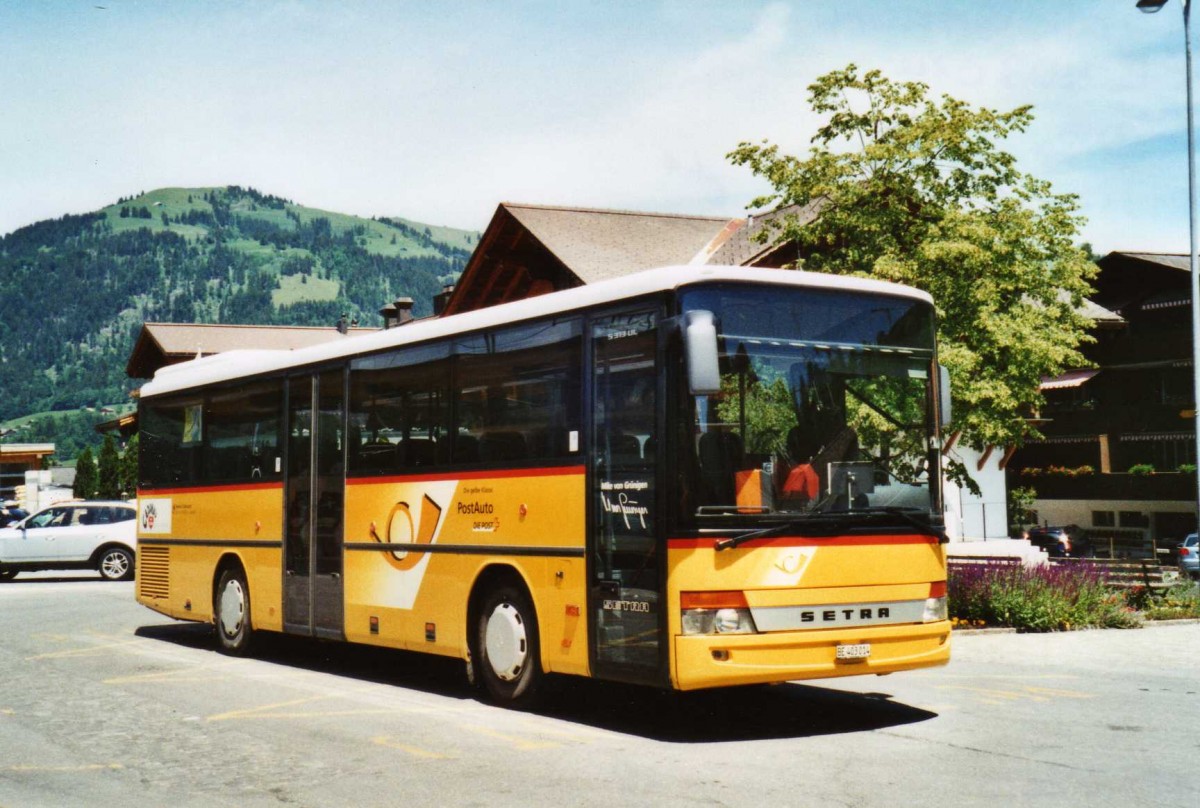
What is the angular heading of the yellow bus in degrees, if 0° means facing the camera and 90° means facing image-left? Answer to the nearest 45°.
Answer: approximately 315°

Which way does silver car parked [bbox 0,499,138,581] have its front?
to the viewer's left

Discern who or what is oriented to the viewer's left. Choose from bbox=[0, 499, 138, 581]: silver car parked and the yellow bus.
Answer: the silver car parked

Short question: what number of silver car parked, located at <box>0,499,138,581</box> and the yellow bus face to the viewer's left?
1

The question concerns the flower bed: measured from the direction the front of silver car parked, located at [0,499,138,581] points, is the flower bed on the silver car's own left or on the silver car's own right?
on the silver car's own left

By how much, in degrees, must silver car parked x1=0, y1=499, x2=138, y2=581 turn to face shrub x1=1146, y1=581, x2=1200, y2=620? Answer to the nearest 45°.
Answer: approximately 135° to its left

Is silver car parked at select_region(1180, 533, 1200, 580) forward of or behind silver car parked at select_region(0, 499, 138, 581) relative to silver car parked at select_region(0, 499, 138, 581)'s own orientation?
behind

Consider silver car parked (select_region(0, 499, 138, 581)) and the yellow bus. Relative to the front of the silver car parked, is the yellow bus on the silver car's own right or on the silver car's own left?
on the silver car's own left

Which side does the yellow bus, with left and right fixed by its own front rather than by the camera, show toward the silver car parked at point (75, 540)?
back
